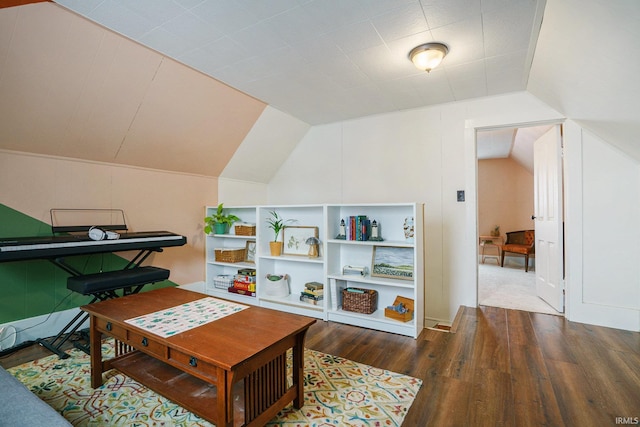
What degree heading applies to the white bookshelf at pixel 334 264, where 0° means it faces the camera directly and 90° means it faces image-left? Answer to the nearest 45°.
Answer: approximately 45°

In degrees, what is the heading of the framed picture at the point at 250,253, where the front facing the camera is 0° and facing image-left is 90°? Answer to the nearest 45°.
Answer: approximately 45°

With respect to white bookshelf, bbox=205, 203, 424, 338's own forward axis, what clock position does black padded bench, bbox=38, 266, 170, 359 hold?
The black padded bench is roughly at 1 o'clock from the white bookshelf.

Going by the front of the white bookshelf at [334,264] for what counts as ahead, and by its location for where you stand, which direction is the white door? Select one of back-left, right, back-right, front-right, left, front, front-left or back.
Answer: back-left

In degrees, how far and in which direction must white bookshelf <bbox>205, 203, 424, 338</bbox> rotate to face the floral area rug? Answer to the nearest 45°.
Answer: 0° — it already faces it
